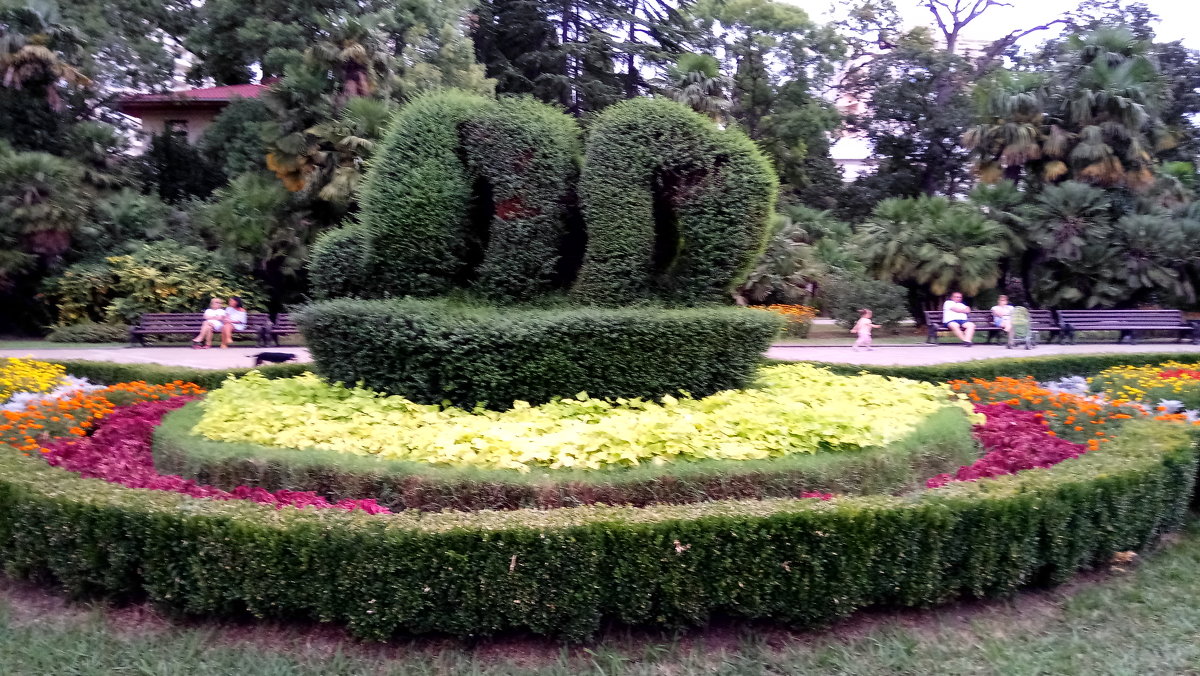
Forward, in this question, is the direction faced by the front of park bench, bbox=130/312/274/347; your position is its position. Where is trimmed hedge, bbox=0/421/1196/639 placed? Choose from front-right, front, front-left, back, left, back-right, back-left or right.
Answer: front

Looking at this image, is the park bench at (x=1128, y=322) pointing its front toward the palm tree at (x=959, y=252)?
no

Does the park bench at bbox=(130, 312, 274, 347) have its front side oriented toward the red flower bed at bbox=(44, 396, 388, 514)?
yes

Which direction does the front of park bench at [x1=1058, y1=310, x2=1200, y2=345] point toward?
toward the camera

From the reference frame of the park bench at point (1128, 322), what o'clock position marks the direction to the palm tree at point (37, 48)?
The palm tree is roughly at 2 o'clock from the park bench.

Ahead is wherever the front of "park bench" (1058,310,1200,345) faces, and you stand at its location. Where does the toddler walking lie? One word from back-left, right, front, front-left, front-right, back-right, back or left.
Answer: front-right

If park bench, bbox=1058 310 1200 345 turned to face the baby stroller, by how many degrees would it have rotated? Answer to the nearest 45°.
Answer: approximately 45° to its right

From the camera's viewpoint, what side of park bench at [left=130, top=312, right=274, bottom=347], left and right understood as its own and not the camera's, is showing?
front

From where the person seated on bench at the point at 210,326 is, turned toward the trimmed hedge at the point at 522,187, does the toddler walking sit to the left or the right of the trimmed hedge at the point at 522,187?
left

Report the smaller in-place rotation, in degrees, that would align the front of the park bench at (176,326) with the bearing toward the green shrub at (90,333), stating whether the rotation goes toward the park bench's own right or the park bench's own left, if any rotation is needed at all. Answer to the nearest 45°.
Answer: approximately 135° to the park bench's own right

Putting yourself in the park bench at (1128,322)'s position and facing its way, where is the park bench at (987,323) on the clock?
the park bench at (987,323) is roughly at 2 o'clock from the park bench at (1128,322).

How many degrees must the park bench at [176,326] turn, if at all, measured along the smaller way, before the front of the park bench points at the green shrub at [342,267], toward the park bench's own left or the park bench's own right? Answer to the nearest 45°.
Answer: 0° — it already faces it

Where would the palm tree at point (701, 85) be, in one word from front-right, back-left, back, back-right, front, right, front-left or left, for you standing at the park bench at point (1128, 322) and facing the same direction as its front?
right

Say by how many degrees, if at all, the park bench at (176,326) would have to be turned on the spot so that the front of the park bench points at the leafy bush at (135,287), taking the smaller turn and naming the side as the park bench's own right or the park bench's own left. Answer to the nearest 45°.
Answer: approximately 180°

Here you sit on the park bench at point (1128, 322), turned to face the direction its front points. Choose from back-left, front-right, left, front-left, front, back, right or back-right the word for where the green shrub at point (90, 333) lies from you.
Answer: front-right

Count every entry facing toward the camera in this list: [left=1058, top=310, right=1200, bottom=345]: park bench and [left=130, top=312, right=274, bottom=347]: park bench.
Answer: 2

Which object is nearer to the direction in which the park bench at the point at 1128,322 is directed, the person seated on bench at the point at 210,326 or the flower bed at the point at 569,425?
the flower bed

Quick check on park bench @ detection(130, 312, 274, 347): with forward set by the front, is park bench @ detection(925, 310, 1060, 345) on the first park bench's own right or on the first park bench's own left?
on the first park bench's own left
